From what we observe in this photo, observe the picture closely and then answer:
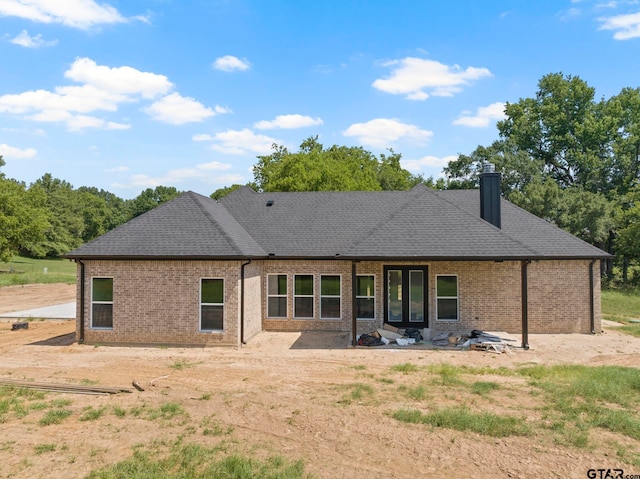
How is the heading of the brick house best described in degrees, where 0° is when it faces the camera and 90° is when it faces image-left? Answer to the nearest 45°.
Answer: approximately 180°
